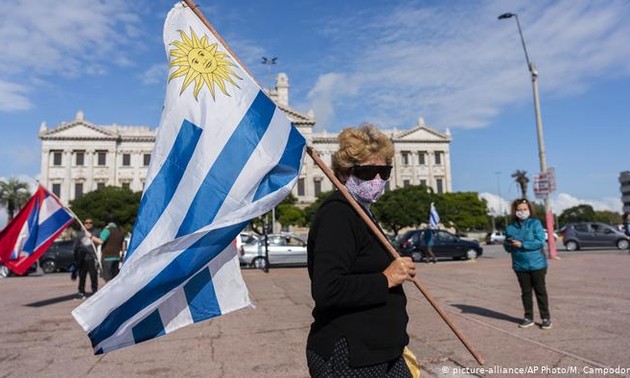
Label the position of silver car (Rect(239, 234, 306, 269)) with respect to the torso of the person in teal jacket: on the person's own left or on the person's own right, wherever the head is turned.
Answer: on the person's own right

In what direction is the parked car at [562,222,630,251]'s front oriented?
to the viewer's right

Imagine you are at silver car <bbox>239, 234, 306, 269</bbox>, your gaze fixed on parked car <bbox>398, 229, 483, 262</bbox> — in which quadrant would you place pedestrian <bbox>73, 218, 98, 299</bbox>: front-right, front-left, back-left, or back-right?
back-right

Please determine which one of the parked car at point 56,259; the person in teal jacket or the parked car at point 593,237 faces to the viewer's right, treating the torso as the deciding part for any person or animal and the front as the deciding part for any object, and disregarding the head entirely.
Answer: the parked car at point 593,237

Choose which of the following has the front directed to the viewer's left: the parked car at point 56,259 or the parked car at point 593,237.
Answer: the parked car at point 56,259

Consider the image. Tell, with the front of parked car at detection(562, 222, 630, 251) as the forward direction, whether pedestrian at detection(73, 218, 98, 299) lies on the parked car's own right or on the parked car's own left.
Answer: on the parked car's own right

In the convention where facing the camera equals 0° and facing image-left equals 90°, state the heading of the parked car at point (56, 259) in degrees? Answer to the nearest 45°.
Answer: approximately 90°
